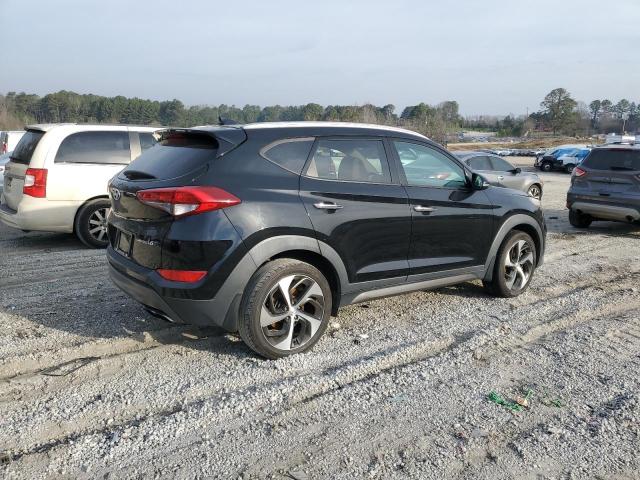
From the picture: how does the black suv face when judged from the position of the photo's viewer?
facing away from the viewer and to the right of the viewer

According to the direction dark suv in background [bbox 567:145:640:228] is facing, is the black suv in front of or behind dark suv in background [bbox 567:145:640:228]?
behind

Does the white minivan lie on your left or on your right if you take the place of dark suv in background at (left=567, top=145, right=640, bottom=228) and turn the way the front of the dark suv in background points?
on your left

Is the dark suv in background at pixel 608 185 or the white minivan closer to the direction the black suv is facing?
the dark suv in background

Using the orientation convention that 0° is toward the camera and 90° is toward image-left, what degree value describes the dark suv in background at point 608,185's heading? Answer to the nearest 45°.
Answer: approximately 180°

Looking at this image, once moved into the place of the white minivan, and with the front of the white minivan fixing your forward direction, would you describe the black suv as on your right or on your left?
on your right

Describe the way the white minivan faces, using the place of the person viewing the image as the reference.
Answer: facing away from the viewer and to the right of the viewer

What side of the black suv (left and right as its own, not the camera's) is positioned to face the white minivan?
left
